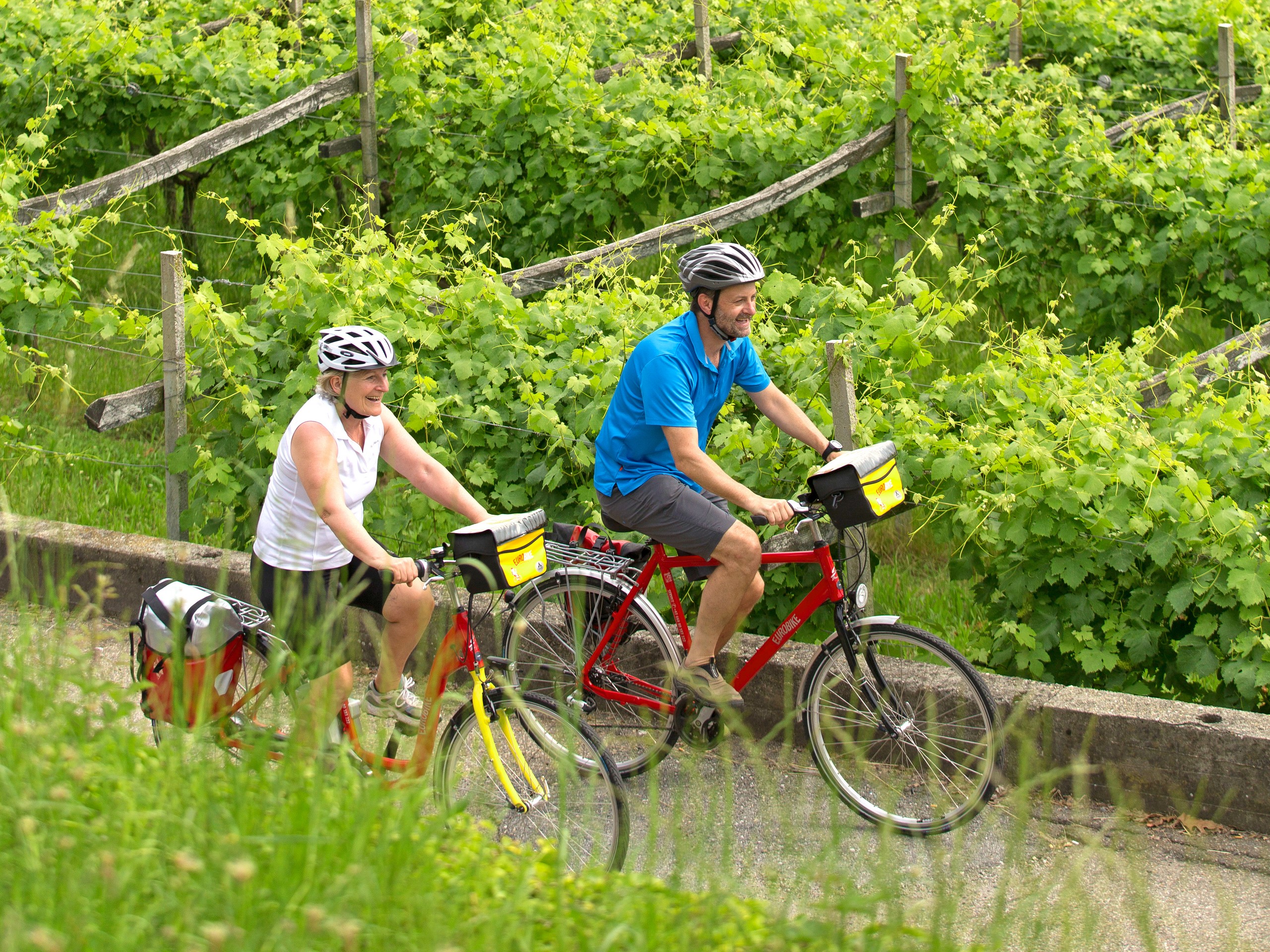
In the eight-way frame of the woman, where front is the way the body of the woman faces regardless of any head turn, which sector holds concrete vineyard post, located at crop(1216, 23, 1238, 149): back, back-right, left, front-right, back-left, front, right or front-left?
left

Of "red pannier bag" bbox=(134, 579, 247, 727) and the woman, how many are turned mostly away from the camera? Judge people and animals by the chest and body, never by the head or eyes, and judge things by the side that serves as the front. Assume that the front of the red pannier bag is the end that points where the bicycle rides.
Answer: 0

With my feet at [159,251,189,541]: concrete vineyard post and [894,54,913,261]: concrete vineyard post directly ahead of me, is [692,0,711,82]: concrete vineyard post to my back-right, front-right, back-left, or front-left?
front-left

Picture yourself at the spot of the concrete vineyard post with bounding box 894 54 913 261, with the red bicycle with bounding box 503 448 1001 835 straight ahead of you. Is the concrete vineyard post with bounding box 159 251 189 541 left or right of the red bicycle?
right

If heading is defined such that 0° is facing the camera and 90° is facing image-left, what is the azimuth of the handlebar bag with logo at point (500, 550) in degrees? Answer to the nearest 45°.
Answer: approximately 315°

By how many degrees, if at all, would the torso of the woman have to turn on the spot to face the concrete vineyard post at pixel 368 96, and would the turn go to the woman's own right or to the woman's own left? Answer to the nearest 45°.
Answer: approximately 135° to the woman's own left

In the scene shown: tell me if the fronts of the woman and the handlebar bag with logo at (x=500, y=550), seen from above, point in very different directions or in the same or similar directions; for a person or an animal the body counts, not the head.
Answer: same or similar directions

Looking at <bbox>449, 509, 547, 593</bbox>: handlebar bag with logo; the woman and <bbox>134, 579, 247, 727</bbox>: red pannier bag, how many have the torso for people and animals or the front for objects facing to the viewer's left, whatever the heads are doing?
0

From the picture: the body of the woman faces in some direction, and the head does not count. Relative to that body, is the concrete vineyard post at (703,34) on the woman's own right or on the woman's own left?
on the woman's own left

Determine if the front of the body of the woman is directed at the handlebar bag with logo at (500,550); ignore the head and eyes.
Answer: yes

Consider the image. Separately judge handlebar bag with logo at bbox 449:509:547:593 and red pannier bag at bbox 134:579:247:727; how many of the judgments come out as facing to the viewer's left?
0

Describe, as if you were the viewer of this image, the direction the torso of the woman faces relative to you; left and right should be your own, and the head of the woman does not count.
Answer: facing the viewer and to the right of the viewer

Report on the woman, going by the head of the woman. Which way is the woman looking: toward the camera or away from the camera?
toward the camera
